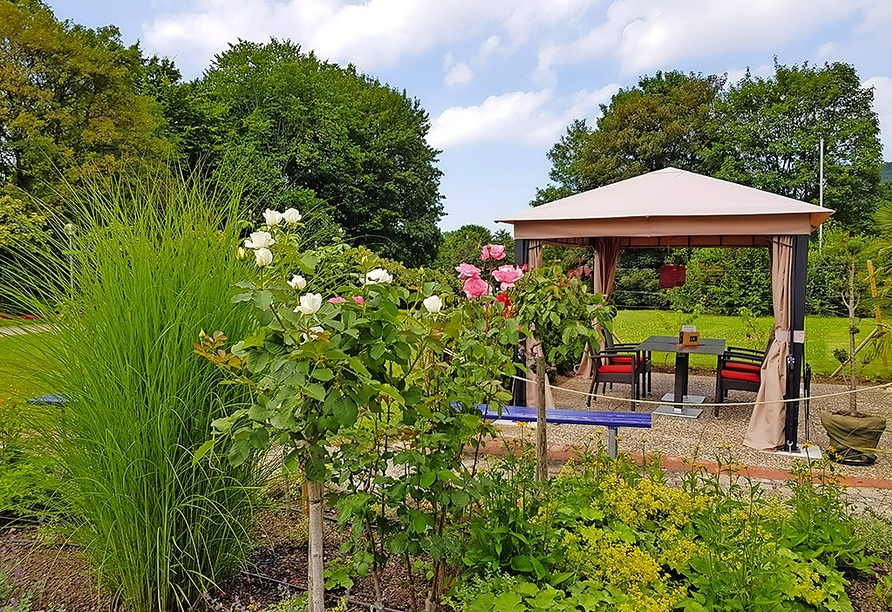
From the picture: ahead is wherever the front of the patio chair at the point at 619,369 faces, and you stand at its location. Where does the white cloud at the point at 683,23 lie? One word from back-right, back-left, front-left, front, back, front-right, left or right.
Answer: left

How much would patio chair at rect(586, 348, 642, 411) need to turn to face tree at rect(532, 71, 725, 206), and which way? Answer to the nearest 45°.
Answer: approximately 90° to its left

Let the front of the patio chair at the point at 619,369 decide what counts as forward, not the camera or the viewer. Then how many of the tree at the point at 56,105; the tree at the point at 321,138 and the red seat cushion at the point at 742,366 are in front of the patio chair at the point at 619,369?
1

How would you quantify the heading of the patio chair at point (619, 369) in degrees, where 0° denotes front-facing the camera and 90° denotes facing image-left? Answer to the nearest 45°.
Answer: approximately 270°

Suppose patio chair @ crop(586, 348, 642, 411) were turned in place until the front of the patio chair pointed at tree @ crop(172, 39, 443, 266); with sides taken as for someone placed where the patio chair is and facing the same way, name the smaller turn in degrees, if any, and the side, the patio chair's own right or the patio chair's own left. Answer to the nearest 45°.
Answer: approximately 135° to the patio chair's own left

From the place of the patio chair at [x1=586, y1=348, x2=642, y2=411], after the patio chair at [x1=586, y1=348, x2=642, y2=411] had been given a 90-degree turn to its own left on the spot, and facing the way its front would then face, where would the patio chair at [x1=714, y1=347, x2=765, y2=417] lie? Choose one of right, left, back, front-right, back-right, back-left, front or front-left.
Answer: right

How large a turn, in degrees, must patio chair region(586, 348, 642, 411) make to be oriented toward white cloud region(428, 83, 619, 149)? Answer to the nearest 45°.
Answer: approximately 90° to its left

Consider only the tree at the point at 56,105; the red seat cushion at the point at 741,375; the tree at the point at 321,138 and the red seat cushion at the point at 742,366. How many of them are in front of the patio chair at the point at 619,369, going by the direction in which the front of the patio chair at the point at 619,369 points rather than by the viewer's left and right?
2

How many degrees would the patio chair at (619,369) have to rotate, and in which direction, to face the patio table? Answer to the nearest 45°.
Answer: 0° — it already faces it

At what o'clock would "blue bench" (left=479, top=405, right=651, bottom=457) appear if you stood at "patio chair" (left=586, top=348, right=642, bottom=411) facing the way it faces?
The blue bench is roughly at 3 o'clock from the patio chair.

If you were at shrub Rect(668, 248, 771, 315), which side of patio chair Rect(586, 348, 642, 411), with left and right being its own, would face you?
left

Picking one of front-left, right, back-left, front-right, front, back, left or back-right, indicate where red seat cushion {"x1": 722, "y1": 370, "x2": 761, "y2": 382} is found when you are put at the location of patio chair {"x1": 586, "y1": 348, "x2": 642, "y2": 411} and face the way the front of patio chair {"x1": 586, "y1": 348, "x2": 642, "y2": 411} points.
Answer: front
